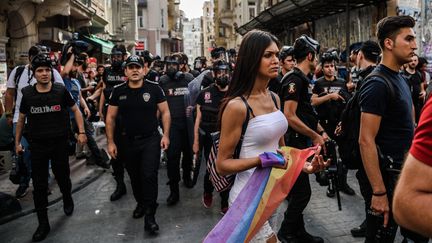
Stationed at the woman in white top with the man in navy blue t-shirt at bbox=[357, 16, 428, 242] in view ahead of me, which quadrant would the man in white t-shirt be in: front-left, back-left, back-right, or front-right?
back-left

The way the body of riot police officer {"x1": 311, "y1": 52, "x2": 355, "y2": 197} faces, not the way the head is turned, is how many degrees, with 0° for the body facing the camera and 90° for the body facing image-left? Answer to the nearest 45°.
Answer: approximately 0°

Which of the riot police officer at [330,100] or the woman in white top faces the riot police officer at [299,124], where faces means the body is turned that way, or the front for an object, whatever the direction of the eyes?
the riot police officer at [330,100]

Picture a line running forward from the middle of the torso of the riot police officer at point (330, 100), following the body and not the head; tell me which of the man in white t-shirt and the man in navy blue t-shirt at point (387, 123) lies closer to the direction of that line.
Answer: the man in navy blue t-shirt
